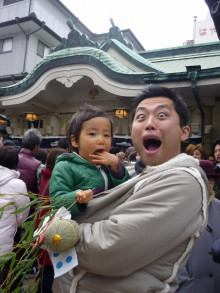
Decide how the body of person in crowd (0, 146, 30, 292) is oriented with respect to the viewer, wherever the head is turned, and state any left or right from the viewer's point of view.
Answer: facing away from the viewer

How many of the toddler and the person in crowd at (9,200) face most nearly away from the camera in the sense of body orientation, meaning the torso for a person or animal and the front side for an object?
1

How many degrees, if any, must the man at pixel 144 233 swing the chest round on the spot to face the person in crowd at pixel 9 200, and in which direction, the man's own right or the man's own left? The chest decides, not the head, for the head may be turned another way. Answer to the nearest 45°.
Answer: approximately 45° to the man's own right

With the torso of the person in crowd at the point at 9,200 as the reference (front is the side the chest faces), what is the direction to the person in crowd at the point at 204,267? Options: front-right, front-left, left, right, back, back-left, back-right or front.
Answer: back-right

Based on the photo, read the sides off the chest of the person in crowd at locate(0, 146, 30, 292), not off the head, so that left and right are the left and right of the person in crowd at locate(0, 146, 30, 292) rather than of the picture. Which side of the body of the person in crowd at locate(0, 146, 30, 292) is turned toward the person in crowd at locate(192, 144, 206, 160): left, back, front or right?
right

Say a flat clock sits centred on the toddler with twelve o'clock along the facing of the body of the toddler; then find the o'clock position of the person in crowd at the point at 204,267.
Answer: The person in crowd is roughly at 10 o'clock from the toddler.

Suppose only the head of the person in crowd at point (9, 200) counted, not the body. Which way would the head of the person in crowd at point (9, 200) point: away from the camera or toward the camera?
away from the camera
